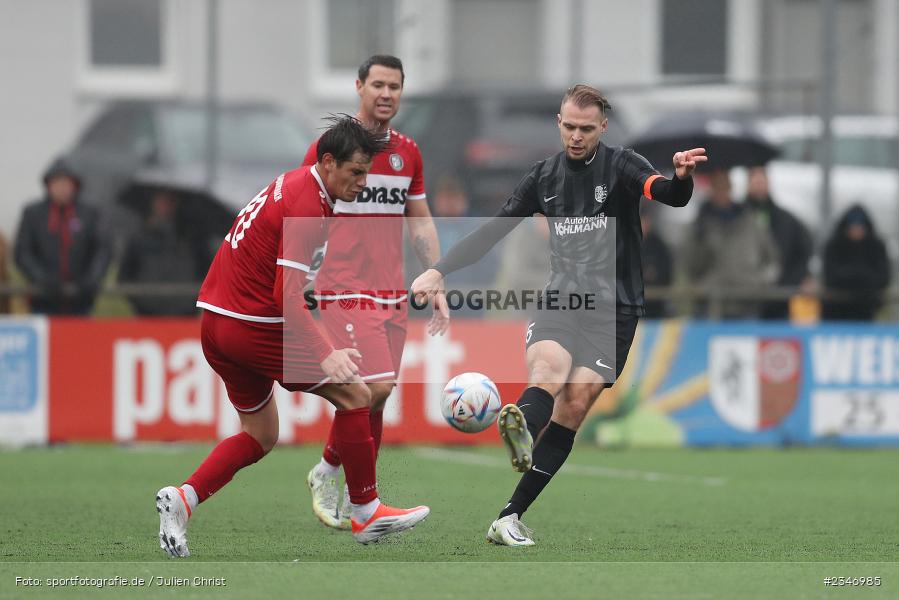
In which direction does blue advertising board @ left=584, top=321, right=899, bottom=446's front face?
toward the camera

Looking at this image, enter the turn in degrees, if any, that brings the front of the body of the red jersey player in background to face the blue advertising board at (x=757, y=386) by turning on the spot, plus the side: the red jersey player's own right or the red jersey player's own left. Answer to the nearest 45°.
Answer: approximately 135° to the red jersey player's own left

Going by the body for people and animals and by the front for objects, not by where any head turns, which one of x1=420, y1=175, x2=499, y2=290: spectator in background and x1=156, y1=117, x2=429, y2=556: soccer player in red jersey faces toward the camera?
the spectator in background

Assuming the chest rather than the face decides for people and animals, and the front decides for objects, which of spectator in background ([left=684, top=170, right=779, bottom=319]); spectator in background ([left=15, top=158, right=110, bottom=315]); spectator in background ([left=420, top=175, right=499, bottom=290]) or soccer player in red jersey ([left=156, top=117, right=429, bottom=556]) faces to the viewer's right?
the soccer player in red jersey

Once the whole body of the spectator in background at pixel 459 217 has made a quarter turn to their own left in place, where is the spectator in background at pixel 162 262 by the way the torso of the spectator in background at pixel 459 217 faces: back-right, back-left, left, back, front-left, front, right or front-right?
back

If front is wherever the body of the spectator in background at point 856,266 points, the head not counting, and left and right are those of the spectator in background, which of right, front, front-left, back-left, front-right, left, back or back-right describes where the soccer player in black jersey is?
front

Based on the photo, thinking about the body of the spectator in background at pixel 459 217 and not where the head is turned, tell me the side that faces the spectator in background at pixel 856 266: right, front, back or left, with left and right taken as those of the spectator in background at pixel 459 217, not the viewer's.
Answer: left

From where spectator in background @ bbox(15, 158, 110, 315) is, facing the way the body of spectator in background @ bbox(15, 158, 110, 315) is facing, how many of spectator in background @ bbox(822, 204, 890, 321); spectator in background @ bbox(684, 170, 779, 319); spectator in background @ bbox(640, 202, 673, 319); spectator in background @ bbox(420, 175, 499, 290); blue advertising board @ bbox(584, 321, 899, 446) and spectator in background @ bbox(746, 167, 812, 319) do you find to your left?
6

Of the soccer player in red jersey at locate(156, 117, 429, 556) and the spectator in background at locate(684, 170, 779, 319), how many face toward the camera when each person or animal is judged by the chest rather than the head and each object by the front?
1

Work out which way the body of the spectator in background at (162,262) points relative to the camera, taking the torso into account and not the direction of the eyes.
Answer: toward the camera

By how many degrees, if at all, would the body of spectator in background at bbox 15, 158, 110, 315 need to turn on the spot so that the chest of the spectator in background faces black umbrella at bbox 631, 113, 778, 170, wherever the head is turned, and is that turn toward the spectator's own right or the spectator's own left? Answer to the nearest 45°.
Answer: approximately 90° to the spectator's own left

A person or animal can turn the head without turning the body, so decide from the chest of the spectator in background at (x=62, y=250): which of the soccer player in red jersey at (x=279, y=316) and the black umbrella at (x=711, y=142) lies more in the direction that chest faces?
the soccer player in red jersey

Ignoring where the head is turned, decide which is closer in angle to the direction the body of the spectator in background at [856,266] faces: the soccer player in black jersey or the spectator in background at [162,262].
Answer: the soccer player in black jersey

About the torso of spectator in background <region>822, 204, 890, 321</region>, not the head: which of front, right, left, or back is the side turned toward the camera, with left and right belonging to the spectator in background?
front
